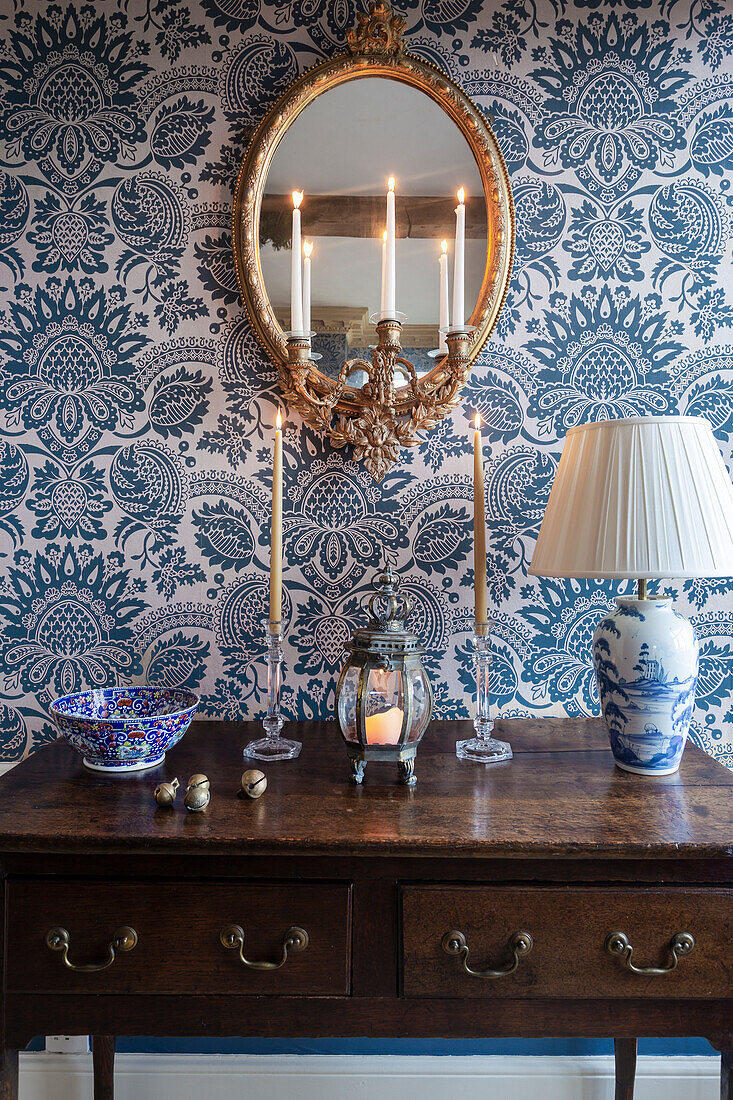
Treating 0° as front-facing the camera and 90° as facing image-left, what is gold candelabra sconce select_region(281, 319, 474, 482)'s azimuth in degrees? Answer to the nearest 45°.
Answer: approximately 0°

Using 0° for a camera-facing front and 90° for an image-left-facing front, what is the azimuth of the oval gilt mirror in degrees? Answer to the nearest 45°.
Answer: approximately 0°

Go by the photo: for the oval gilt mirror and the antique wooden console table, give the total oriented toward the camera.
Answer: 2

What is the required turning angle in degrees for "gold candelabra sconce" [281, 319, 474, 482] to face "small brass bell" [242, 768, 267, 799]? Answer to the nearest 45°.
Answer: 0° — it already faces it

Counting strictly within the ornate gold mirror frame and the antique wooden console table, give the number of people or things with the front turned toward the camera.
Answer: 2
